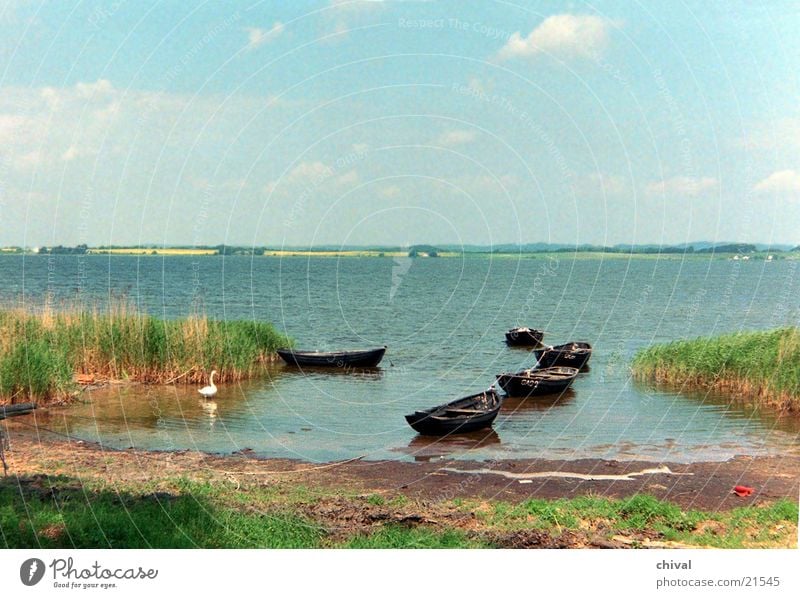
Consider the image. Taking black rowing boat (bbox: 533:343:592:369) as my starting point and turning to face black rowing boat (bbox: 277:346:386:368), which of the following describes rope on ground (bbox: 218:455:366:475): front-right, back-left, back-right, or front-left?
front-left

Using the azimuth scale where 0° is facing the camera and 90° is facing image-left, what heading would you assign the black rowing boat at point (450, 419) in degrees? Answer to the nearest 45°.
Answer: approximately 45°

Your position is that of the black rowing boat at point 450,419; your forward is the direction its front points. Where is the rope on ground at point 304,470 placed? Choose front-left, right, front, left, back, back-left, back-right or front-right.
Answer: front

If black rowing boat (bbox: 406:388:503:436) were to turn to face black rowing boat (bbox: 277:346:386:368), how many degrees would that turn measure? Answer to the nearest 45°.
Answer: approximately 135° to its right

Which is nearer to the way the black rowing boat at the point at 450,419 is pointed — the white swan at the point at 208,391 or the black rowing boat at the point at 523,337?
the white swan

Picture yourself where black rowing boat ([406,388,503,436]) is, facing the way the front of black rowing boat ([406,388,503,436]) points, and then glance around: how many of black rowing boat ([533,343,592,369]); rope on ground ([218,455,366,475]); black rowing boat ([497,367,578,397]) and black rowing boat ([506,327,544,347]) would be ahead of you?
1

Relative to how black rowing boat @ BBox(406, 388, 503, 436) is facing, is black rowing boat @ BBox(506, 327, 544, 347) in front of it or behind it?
behind

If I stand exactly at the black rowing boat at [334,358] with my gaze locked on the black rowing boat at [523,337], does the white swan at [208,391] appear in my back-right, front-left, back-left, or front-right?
back-right

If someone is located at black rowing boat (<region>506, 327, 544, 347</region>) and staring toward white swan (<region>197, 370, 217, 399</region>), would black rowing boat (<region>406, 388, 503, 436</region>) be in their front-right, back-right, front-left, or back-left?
front-left

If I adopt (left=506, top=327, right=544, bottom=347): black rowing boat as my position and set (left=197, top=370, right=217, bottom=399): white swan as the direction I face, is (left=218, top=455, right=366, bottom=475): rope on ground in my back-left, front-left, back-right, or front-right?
front-left

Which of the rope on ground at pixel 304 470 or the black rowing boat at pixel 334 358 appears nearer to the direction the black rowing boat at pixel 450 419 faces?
the rope on ground

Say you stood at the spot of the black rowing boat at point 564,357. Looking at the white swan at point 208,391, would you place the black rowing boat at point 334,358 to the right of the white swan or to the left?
right

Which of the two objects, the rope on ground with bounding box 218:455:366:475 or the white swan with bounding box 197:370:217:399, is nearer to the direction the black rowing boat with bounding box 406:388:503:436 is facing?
the rope on ground
